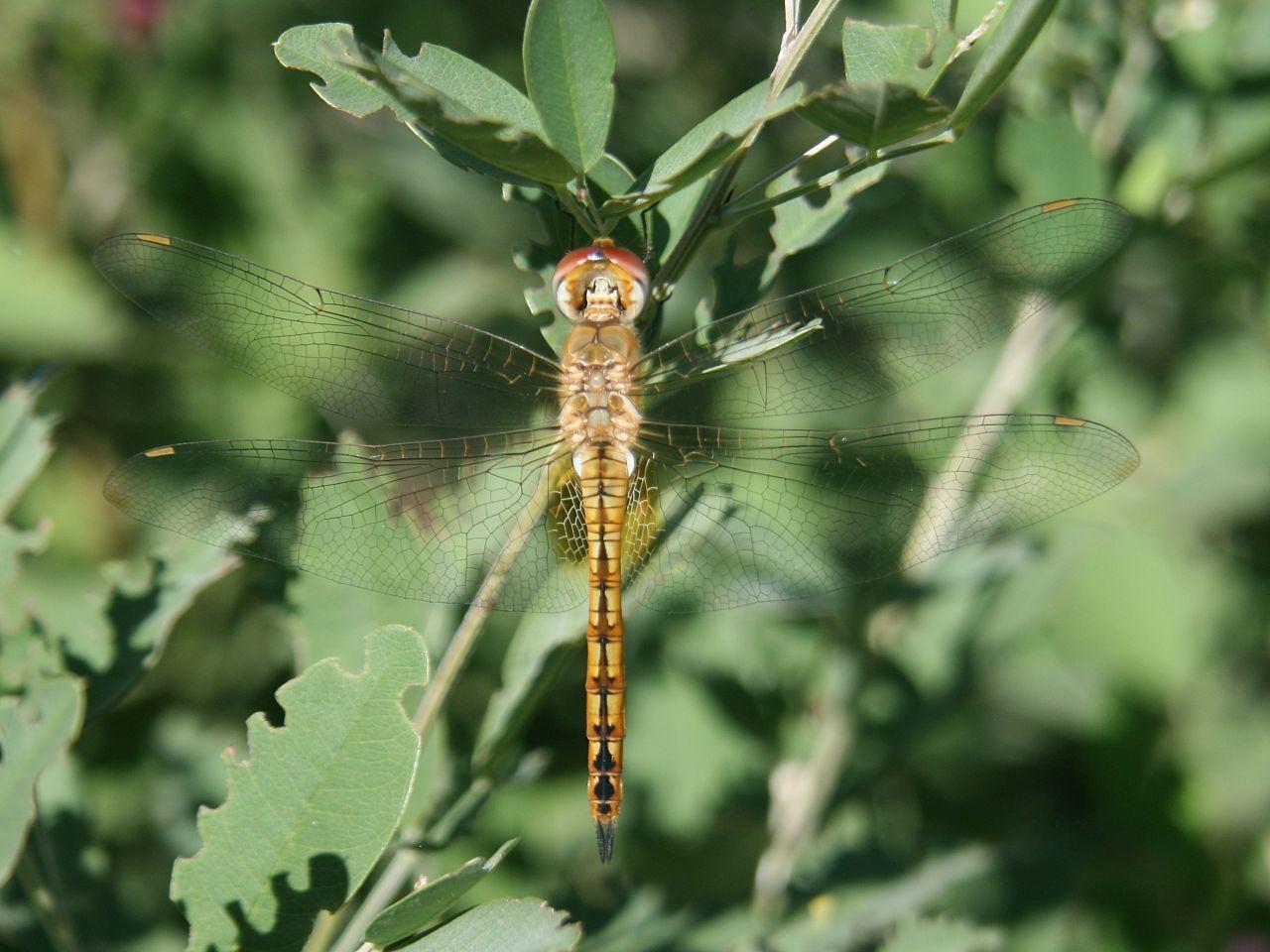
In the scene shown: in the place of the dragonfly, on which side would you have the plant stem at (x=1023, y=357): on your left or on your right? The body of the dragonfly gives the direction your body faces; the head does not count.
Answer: on your right

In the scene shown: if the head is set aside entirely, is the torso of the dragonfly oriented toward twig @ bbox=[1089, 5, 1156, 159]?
no

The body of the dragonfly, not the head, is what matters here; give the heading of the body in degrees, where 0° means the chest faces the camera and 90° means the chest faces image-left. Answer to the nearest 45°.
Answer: approximately 180°

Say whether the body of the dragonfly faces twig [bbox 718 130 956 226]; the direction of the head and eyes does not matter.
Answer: no

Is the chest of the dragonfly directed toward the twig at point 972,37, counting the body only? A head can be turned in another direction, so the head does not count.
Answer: no

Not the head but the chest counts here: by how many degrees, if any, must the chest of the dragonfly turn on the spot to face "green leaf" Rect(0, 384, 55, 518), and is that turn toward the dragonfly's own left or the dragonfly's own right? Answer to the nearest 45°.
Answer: approximately 90° to the dragonfly's own left
